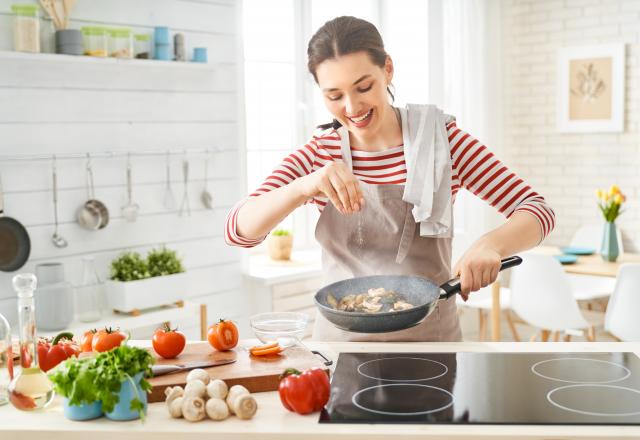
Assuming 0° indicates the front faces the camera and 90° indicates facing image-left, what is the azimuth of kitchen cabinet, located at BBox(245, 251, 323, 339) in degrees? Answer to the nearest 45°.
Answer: approximately 315°

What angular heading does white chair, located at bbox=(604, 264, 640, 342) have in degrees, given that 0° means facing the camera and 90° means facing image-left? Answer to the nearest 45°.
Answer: approximately 180°

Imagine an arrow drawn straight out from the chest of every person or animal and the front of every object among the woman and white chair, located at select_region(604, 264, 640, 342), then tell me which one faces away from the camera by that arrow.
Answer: the white chair

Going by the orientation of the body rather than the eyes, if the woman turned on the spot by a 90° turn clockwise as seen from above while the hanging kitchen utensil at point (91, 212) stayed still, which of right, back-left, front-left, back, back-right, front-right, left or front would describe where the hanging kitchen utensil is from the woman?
front-right

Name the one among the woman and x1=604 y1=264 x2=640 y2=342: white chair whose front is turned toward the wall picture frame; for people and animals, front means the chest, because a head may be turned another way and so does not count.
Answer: the white chair

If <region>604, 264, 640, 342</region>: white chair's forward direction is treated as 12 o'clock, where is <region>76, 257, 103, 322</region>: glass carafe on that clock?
The glass carafe is roughly at 8 o'clock from the white chair.

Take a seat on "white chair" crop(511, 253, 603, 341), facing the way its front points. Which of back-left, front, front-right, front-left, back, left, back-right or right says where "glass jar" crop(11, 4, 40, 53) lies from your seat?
back
